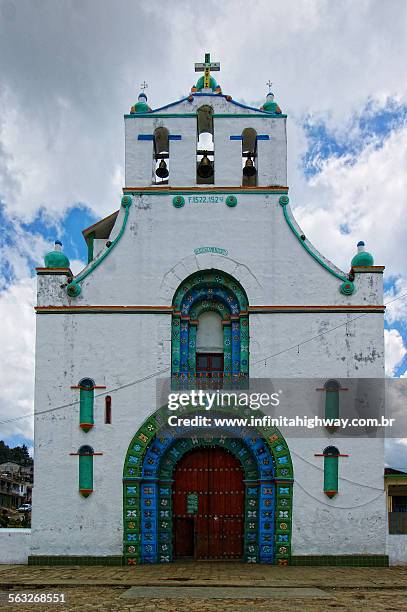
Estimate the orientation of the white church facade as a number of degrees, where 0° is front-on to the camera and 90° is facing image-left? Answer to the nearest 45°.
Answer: approximately 0°
